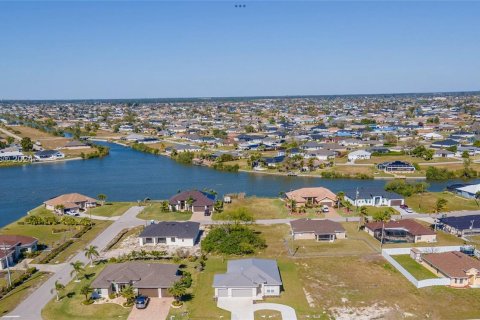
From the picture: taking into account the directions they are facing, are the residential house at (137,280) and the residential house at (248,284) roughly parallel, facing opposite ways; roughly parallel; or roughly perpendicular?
roughly parallel

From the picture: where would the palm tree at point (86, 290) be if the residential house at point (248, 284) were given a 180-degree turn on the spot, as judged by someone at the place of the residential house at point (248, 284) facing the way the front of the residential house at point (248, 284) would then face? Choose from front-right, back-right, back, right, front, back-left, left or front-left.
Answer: left

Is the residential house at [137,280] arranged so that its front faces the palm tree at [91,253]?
no

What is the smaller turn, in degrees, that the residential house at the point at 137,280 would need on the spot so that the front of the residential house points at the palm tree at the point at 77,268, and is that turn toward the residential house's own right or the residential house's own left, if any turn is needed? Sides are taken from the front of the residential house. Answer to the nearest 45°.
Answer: approximately 135° to the residential house's own right

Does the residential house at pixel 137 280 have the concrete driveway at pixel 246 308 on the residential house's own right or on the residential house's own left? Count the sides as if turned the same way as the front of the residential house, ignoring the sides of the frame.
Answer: on the residential house's own left

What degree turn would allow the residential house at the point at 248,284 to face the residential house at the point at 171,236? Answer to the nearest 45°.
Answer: approximately 135° to its right

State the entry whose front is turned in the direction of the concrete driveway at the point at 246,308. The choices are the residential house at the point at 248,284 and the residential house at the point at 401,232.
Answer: the residential house at the point at 248,284

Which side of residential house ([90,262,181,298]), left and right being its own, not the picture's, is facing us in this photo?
front

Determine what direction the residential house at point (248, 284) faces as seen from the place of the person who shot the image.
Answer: facing the viewer

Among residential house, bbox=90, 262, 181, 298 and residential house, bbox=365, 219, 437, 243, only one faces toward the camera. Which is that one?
residential house, bbox=90, 262, 181, 298
